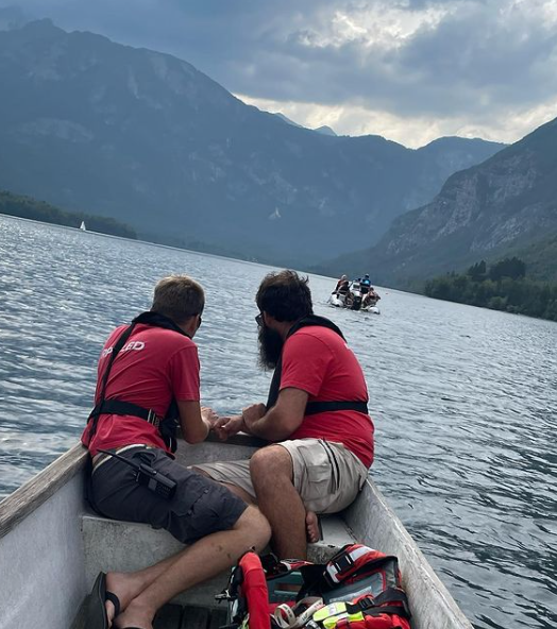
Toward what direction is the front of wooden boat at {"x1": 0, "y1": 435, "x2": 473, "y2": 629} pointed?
away from the camera

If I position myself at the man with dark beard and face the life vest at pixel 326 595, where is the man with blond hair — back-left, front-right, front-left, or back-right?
front-right

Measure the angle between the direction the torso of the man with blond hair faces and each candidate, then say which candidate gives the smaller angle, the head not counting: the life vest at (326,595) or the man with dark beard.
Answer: the man with dark beard

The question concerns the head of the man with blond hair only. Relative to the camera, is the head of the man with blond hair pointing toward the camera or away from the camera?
away from the camera

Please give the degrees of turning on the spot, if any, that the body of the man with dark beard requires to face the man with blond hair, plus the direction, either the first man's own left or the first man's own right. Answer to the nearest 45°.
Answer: approximately 45° to the first man's own left

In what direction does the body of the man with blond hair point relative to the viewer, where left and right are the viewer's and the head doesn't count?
facing away from the viewer and to the right of the viewer

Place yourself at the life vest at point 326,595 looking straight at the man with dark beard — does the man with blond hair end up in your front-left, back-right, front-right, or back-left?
front-left
